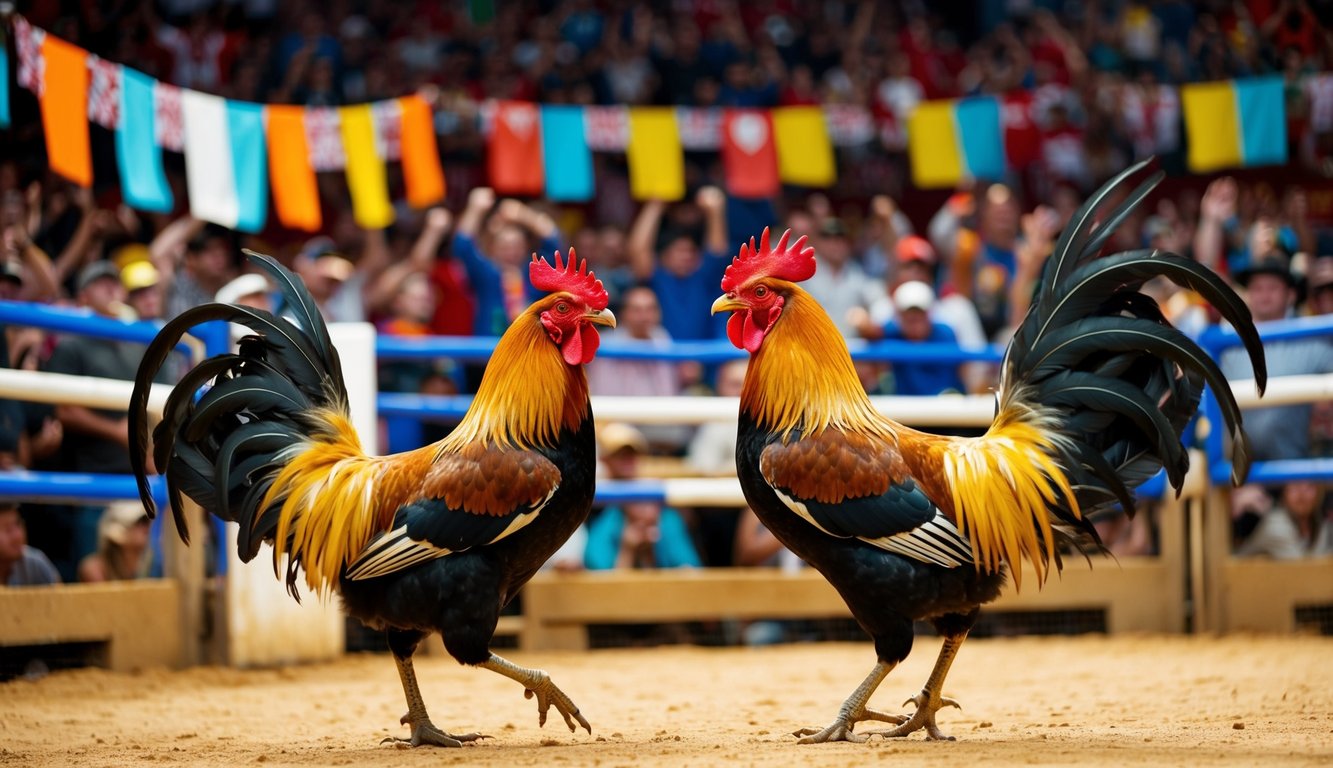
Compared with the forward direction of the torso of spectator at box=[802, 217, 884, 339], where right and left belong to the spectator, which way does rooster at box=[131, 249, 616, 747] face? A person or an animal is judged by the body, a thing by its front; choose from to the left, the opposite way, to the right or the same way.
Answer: to the left

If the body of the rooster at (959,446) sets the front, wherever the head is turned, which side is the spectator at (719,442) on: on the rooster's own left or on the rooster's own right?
on the rooster's own right

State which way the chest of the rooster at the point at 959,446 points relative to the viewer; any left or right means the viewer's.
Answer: facing to the left of the viewer

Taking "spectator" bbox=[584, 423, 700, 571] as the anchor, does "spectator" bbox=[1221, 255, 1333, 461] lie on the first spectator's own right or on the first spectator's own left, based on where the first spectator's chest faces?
on the first spectator's own left

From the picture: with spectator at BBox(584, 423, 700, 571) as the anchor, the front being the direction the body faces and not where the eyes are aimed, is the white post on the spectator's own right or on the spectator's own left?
on the spectator's own right

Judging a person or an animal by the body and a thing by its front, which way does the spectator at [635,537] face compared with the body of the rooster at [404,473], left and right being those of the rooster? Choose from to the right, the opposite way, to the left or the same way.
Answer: to the right

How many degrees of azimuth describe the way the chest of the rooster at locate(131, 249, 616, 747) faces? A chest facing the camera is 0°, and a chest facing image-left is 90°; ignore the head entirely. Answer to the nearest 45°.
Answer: approximately 270°

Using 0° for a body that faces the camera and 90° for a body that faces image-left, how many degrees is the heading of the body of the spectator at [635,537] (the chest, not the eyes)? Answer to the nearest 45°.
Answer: approximately 0°

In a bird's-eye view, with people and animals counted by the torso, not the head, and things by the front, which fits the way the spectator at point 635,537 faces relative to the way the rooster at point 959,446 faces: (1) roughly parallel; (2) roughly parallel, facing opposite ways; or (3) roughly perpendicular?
roughly perpendicular
